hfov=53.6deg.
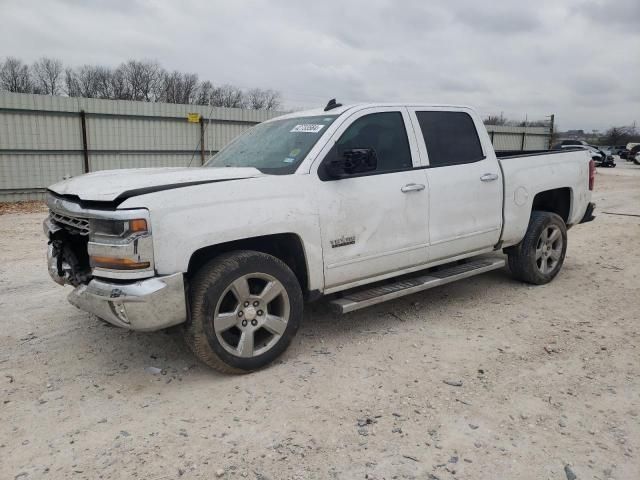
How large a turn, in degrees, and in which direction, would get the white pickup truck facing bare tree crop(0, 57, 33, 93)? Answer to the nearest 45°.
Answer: approximately 90° to its right

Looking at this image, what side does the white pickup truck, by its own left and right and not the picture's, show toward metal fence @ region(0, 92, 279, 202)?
right

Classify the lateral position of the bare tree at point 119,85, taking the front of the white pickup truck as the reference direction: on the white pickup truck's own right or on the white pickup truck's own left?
on the white pickup truck's own right

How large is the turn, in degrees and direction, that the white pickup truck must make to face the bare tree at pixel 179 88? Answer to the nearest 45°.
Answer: approximately 135° to its right

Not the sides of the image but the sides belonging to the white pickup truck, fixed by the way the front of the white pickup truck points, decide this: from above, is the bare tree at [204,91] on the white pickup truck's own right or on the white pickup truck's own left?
on the white pickup truck's own right

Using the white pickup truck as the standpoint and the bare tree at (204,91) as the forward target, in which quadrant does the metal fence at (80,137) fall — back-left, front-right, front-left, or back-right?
front-left

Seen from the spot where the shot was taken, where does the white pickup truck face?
facing the viewer and to the left of the viewer
